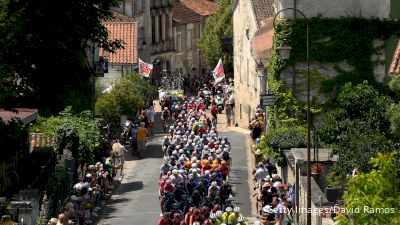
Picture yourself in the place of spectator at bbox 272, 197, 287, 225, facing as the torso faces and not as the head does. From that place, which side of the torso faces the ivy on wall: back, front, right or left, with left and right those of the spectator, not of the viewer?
right

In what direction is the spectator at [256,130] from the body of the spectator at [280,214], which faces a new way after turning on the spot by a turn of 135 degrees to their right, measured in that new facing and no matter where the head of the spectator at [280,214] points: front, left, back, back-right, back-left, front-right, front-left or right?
front-left

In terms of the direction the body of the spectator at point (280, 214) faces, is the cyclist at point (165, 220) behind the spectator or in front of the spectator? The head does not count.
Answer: in front

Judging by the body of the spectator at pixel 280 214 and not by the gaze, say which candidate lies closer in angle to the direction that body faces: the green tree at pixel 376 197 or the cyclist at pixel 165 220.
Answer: the cyclist

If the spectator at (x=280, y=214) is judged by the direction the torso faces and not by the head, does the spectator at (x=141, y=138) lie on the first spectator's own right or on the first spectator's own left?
on the first spectator's own right

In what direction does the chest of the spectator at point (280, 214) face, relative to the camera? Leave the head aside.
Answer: to the viewer's left

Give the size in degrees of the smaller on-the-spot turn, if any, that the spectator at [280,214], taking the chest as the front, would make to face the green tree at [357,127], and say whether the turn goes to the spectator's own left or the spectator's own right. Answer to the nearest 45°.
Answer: approximately 135° to the spectator's own right

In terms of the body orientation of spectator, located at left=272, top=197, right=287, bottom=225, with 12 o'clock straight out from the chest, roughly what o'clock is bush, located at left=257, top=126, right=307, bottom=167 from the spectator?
The bush is roughly at 3 o'clock from the spectator.
